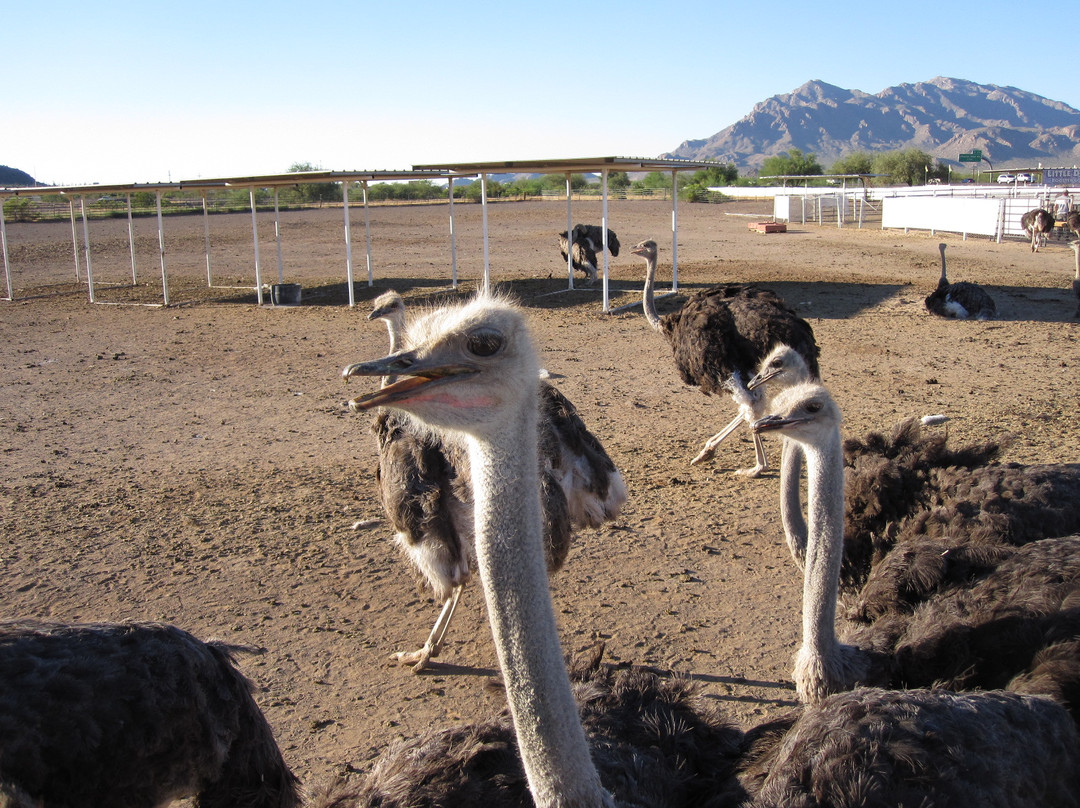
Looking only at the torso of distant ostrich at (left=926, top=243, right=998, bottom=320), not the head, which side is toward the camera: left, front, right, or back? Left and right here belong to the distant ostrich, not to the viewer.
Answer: left

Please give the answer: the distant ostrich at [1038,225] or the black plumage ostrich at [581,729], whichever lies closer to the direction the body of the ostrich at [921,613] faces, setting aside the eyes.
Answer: the black plumage ostrich

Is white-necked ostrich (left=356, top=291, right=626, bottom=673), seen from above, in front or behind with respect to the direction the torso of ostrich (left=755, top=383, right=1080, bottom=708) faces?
in front

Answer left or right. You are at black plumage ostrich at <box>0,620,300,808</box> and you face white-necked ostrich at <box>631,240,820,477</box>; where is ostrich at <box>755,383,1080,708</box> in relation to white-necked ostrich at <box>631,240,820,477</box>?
right

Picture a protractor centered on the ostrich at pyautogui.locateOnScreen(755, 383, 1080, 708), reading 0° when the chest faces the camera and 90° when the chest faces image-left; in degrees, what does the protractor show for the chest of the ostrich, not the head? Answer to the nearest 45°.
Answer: approximately 90°

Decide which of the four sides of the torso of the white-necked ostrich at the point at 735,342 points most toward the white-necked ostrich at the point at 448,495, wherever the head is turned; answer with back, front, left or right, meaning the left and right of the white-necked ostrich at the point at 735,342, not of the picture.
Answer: left

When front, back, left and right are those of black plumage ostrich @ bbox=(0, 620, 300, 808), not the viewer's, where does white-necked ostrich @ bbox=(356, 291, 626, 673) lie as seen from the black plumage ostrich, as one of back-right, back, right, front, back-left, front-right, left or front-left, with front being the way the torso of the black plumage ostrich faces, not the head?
back-right

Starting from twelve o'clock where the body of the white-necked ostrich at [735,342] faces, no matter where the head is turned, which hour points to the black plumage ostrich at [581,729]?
The black plumage ostrich is roughly at 9 o'clock from the white-necked ostrich.

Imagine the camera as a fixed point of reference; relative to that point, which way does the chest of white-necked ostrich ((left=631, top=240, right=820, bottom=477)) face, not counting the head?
to the viewer's left
